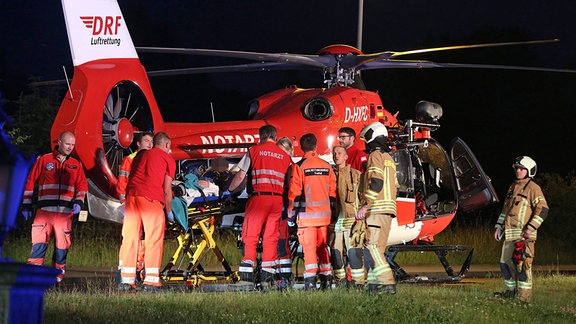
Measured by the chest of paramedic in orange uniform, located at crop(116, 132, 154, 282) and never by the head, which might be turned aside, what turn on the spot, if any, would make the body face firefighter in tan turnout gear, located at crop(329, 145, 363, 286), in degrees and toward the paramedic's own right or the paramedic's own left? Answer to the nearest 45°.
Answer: approximately 45° to the paramedic's own left

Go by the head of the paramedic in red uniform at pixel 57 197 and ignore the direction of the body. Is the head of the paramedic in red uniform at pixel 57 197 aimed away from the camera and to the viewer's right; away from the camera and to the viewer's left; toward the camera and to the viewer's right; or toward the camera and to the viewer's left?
toward the camera and to the viewer's right

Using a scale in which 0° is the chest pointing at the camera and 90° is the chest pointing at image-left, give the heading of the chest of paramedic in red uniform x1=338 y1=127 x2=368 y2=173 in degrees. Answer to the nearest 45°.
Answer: approximately 45°

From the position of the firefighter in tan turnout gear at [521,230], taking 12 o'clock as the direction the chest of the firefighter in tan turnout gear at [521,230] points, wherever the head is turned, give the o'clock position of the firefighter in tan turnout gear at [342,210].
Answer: the firefighter in tan turnout gear at [342,210] is roughly at 1 o'clock from the firefighter in tan turnout gear at [521,230].

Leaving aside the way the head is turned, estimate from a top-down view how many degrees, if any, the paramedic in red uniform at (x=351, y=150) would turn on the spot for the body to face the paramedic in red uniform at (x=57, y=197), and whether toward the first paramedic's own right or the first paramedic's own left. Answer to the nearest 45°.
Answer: approximately 45° to the first paramedic's own right

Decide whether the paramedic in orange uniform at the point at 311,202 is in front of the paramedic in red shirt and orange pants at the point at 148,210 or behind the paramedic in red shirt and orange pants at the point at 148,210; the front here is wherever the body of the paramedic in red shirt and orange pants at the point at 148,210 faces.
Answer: in front

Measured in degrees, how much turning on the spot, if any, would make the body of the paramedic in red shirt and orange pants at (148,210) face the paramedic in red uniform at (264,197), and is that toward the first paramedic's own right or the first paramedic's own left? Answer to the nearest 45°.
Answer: approximately 45° to the first paramedic's own right

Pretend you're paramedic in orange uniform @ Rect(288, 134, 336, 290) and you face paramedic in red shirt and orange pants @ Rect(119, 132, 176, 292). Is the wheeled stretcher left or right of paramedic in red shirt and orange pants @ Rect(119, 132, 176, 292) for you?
right

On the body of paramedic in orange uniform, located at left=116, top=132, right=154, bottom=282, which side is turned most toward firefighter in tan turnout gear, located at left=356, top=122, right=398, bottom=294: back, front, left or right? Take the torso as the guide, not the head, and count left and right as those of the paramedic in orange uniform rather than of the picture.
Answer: front

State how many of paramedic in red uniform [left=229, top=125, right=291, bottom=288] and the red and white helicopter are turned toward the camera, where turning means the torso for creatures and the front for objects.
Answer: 0

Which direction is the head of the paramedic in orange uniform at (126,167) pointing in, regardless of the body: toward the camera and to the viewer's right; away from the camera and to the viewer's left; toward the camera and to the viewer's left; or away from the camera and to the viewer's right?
toward the camera and to the viewer's right

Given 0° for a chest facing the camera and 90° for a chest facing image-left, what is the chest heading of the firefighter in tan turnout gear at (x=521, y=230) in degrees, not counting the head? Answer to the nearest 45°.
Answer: approximately 45°

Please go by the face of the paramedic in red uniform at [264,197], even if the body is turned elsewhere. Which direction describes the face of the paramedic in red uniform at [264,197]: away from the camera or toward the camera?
away from the camera

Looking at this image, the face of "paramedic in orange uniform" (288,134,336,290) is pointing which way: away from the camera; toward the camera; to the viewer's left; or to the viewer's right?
away from the camera
